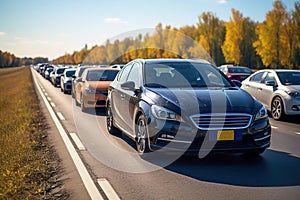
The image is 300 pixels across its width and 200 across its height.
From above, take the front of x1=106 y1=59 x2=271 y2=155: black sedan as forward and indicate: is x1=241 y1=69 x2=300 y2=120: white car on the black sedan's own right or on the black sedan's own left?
on the black sedan's own left

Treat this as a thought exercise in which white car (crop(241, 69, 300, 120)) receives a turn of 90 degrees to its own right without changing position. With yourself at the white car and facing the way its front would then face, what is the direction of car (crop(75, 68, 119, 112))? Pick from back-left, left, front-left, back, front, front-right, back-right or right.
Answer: front-right

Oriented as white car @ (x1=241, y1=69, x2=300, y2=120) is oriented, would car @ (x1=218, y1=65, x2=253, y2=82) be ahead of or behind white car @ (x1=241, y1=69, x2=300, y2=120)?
behind

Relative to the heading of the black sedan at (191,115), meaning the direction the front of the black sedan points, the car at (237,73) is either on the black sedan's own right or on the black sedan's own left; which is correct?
on the black sedan's own left

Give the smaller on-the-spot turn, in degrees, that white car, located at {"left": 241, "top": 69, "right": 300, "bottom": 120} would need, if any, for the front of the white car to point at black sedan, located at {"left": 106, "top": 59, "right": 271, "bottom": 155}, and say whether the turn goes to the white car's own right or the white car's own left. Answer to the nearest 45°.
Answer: approximately 45° to the white car's own right

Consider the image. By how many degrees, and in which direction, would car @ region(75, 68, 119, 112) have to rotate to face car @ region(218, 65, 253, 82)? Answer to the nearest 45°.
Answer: approximately 135° to its left

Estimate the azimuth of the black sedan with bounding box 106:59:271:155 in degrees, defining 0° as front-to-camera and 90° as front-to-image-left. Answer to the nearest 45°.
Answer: approximately 315°
